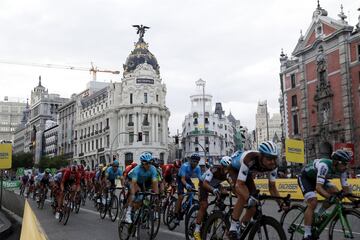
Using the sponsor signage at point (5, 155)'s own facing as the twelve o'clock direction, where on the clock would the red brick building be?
The red brick building is roughly at 8 o'clock from the sponsor signage.

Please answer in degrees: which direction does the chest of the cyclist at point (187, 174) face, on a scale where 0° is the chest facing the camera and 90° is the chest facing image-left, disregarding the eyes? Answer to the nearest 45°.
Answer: approximately 315°

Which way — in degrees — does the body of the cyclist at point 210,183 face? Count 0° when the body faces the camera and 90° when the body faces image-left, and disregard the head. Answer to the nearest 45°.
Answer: approximately 315°

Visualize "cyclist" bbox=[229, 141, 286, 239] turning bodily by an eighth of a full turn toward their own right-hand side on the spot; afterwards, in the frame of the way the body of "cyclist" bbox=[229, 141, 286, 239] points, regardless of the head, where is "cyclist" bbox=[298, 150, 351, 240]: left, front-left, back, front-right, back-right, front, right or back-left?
back-left

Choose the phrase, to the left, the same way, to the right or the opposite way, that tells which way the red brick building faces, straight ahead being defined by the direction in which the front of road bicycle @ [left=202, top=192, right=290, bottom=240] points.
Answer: to the right

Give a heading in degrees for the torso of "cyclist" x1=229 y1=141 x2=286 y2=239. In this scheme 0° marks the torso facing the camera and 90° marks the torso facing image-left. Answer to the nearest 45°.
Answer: approximately 315°

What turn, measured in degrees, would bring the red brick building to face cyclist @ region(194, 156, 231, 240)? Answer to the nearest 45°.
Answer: approximately 45° to its left
